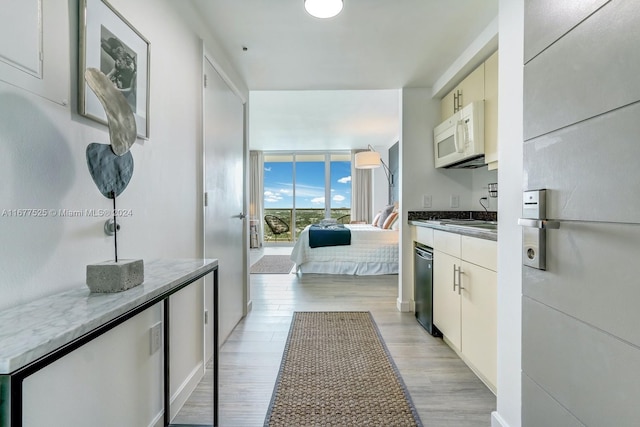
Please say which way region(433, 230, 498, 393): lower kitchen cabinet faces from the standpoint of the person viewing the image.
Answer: facing the viewer and to the left of the viewer

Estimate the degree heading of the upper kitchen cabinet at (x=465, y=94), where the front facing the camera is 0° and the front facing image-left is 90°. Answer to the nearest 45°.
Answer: approximately 45°

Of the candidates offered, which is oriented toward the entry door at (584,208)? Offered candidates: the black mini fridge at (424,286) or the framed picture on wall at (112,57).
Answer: the framed picture on wall

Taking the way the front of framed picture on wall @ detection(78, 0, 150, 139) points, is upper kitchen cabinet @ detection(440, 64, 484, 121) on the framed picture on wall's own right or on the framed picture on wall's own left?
on the framed picture on wall's own left

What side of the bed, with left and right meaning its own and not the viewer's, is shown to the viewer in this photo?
left

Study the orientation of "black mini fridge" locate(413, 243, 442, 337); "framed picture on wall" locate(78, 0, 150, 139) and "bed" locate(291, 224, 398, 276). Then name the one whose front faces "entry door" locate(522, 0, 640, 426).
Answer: the framed picture on wall

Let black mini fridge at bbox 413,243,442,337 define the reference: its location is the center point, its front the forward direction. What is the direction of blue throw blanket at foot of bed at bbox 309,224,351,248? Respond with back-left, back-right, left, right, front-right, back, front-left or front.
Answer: front-right

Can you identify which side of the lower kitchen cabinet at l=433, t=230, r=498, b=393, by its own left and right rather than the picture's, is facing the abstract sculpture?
front

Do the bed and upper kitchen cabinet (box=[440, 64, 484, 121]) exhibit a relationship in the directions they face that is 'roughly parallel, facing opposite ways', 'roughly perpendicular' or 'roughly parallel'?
roughly parallel

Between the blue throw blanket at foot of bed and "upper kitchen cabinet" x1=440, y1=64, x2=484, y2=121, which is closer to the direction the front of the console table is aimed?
the upper kitchen cabinet

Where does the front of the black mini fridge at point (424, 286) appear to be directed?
to the viewer's left

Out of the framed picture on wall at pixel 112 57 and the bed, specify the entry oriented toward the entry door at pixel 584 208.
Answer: the framed picture on wall

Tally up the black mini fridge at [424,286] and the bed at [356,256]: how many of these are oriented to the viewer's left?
2

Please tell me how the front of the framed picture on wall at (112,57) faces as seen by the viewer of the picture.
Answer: facing the viewer and to the right of the viewer

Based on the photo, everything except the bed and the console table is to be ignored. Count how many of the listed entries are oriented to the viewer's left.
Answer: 1

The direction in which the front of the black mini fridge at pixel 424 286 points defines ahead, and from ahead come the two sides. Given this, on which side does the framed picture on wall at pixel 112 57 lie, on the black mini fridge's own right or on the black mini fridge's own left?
on the black mini fridge's own left
